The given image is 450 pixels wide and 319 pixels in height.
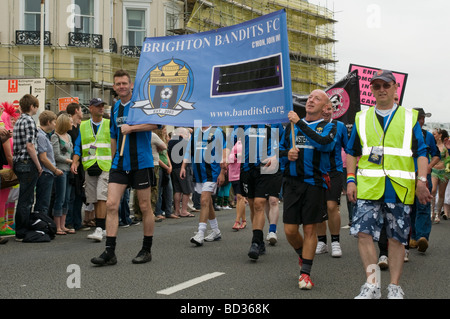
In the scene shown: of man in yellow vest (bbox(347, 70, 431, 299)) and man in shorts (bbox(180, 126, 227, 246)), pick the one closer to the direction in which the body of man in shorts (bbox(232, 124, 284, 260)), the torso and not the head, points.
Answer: the man in yellow vest

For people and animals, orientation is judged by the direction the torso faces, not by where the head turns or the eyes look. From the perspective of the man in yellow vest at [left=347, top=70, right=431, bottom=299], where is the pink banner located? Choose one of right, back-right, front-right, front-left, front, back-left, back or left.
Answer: back

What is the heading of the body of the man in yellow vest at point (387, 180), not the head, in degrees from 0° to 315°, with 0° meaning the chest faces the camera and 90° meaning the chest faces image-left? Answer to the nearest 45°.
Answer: approximately 0°

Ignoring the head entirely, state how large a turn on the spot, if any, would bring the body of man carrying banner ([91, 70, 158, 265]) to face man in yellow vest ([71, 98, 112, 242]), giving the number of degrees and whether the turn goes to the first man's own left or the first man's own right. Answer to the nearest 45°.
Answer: approximately 135° to the first man's own right

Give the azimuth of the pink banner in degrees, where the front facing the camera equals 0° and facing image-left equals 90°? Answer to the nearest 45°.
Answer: approximately 0°

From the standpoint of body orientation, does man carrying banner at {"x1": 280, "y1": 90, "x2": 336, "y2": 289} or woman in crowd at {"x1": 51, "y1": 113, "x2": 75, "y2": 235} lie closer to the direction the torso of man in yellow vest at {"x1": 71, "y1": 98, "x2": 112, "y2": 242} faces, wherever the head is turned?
the man carrying banner

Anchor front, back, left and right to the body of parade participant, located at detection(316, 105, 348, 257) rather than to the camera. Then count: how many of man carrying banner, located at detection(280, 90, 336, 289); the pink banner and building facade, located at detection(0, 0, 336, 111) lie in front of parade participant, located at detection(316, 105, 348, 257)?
1

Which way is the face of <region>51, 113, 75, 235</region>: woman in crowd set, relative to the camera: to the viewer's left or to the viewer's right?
to the viewer's right

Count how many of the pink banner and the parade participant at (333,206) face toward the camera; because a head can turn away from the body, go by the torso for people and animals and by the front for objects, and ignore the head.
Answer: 2

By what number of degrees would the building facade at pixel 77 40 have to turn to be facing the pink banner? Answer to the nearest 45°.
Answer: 0° — it already faces it

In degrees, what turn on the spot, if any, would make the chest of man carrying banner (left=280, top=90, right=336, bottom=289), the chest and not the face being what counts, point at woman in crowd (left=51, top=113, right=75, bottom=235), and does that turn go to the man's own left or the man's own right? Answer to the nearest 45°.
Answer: approximately 90° to the man's own right

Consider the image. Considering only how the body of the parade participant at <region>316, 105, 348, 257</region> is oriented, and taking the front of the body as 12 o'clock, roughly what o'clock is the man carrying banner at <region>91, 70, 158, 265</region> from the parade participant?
The man carrying banner is roughly at 2 o'clock from the parade participant.
